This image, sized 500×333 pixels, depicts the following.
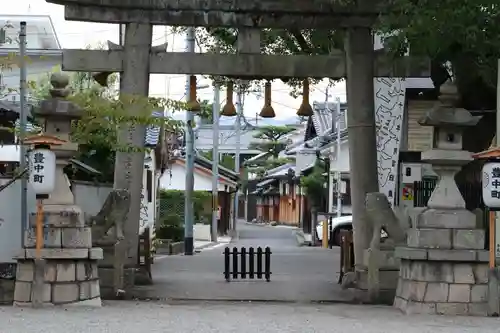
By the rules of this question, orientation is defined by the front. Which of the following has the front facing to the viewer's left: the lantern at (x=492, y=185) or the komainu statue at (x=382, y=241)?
the komainu statue

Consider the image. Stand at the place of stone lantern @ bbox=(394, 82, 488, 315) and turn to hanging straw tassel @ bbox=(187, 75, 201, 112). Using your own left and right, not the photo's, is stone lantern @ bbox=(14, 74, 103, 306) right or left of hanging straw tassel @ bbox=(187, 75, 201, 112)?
left

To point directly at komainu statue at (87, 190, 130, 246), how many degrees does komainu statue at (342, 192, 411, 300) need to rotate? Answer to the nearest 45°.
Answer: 0° — it already faces it

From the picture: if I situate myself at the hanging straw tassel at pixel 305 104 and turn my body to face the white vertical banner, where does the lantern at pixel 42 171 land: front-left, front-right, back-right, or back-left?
back-left

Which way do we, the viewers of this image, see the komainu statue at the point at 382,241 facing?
facing to the left of the viewer

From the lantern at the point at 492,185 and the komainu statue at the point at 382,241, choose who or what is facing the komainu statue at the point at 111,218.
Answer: the komainu statue at the point at 382,241

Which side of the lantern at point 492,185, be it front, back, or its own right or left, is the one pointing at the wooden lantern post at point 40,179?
right

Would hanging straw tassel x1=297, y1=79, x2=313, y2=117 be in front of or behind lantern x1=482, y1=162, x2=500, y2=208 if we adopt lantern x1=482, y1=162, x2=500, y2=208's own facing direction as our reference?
behind

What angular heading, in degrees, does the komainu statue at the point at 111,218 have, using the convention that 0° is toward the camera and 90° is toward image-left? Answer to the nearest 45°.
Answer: approximately 270°

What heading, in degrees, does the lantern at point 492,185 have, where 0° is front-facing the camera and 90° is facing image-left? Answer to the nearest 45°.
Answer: approximately 0°

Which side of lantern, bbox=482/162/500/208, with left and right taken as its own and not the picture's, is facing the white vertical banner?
back

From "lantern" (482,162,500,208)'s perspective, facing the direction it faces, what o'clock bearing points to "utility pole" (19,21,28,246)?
The utility pole is roughly at 3 o'clock from the lantern.
